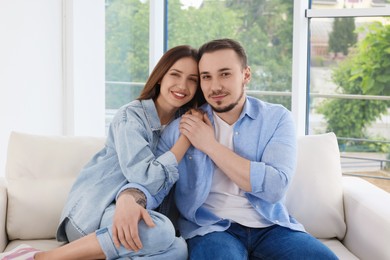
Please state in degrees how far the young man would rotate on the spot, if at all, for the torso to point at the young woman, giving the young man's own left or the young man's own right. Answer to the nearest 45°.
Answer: approximately 90° to the young man's own right

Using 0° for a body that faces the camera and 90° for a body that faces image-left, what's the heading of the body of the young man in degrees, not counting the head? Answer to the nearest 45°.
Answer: approximately 0°
